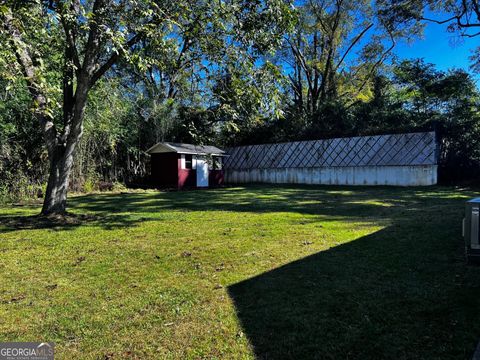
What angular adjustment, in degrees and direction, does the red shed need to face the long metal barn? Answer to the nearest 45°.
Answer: approximately 45° to its left

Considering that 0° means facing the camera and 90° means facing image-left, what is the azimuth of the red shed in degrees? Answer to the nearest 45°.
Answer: approximately 315°

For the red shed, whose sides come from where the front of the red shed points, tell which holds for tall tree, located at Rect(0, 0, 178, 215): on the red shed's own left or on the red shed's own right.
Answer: on the red shed's own right

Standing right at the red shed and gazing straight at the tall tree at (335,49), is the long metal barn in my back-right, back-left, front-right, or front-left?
front-right

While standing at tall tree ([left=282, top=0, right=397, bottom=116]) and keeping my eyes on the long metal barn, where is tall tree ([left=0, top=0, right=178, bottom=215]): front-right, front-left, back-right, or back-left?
front-right

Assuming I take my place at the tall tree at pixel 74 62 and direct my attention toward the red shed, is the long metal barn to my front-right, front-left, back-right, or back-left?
front-right
